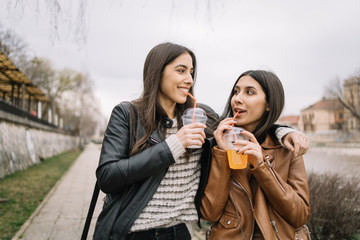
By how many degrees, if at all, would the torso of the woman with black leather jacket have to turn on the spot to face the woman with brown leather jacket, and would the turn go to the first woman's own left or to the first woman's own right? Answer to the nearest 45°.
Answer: approximately 45° to the first woman's own left

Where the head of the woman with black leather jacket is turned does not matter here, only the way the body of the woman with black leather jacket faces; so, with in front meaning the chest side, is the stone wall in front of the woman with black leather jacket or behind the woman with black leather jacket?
behind

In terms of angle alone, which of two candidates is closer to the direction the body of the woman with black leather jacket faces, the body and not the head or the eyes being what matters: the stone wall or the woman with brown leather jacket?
the woman with brown leather jacket

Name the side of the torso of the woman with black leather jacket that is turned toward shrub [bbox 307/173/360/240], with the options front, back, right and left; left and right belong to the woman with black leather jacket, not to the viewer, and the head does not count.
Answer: left

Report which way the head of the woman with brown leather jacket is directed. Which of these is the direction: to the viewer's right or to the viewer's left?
to the viewer's left

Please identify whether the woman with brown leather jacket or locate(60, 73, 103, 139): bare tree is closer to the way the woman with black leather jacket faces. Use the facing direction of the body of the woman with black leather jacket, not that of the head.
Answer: the woman with brown leather jacket

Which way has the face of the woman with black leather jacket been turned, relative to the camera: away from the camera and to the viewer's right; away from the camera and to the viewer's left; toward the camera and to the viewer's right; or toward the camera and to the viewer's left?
toward the camera and to the viewer's right
